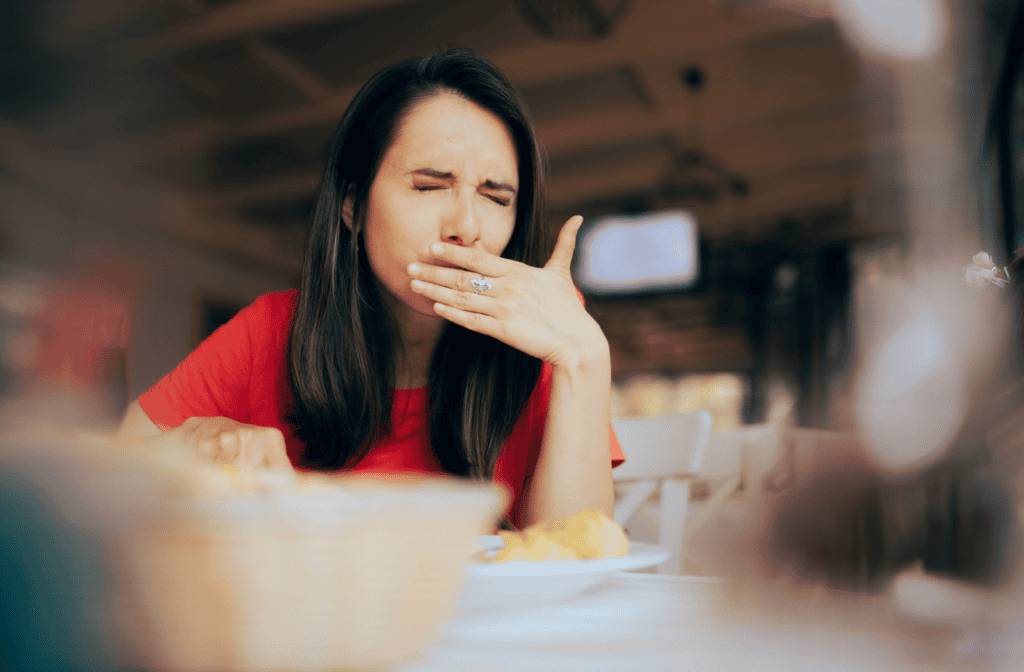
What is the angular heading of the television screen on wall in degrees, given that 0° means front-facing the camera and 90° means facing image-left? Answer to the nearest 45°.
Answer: approximately 0°

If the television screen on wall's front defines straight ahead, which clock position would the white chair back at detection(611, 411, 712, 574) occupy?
The white chair back is roughly at 12 o'clock from the television screen on wall.

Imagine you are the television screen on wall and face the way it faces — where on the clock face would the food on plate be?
The food on plate is roughly at 12 o'clock from the television screen on wall.

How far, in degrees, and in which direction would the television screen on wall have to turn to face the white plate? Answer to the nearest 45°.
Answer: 0° — it already faces it

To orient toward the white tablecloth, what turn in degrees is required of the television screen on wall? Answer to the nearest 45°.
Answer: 0° — it already faces it

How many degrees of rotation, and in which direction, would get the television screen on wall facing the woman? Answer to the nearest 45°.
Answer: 0° — it already faces them
